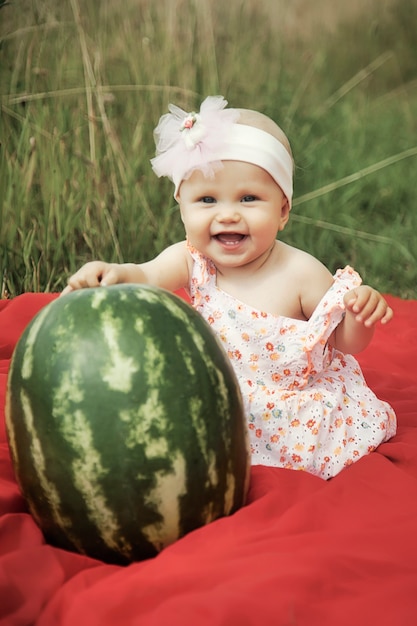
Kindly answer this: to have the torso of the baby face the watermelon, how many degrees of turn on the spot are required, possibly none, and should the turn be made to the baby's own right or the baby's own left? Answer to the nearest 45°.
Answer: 0° — they already face it

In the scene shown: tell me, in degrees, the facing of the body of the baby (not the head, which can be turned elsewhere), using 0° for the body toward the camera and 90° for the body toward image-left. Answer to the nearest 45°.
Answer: approximately 0°
